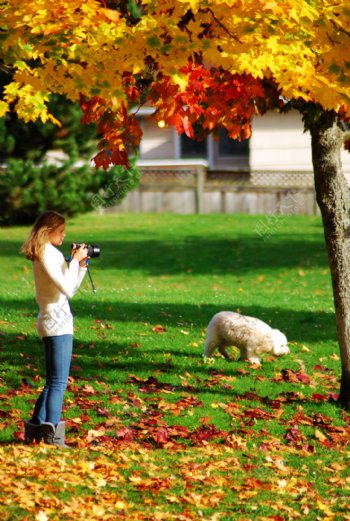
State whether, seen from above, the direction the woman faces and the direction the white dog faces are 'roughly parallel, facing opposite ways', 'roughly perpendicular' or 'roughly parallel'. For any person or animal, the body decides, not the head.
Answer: roughly parallel

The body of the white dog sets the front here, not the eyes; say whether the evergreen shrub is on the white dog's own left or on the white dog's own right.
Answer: on the white dog's own left

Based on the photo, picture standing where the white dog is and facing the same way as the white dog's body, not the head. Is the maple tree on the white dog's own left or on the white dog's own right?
on the white dog's own right

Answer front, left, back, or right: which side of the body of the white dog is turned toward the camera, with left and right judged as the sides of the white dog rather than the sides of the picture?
right

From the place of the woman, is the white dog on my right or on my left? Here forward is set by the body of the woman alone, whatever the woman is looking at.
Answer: on my left

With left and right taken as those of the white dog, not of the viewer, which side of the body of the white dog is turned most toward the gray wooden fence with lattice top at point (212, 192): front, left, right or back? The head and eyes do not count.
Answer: left

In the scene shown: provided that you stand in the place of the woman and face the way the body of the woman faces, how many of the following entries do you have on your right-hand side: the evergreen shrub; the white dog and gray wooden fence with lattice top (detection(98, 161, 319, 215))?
0

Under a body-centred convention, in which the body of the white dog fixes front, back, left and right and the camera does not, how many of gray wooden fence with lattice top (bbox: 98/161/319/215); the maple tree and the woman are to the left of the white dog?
1

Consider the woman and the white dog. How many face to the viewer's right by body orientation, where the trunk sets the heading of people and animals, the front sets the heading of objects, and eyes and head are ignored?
2

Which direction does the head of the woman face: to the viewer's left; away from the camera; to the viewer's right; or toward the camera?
to the viewer's right

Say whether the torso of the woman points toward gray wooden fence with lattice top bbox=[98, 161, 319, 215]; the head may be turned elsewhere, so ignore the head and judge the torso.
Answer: no

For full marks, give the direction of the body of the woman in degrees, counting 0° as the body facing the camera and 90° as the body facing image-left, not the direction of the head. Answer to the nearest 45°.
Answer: approximately 270°
